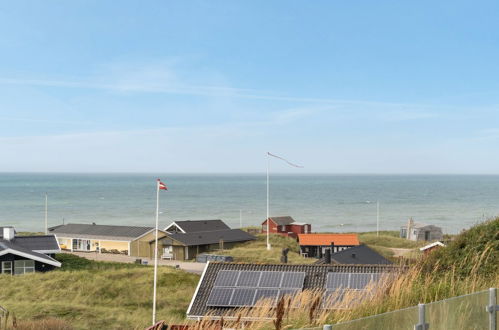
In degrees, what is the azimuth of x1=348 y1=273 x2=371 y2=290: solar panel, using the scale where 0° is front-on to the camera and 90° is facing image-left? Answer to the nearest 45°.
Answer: approximately 0°

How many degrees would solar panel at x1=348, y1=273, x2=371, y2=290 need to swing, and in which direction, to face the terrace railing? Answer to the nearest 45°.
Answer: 0° — it already faces it

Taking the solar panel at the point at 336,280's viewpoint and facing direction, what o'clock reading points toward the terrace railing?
The terrace railing is roughly at 12 o'clock from the solar panel.

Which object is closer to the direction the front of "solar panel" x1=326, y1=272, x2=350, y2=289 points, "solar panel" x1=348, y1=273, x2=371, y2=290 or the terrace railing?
the terrace railing

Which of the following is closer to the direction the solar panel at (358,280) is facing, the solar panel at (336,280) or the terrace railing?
the terrace railing

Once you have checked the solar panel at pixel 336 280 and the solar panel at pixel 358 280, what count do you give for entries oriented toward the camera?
2

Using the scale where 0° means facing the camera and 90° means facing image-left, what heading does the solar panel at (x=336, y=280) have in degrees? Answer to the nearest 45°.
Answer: approximately 0°

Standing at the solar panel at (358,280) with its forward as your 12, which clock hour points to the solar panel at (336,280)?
the solar panel at (336,280) is roughly at 4 o'clock from the solar panel at (358,280).
